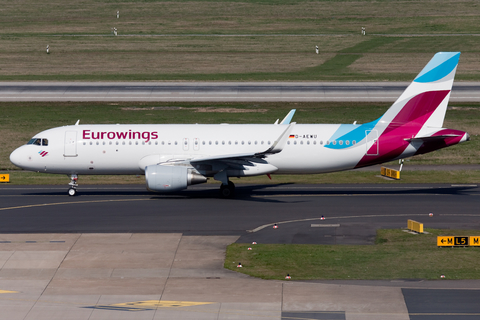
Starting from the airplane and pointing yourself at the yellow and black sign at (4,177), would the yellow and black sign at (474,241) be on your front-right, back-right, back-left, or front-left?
back-left

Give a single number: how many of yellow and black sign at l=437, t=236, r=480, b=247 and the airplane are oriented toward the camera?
1

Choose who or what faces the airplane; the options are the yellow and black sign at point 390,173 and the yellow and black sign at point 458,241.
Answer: the yellow and black sign at point 390,173

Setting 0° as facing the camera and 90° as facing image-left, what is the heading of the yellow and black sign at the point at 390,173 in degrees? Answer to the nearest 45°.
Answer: approximately 45°

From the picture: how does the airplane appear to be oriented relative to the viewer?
to the viewer's left

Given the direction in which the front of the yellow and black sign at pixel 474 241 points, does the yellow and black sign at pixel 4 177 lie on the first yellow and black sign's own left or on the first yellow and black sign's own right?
on the first yellow and black sign's own right

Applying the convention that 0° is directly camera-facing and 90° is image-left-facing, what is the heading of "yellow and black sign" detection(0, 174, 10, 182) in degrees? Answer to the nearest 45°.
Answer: approximately 0°

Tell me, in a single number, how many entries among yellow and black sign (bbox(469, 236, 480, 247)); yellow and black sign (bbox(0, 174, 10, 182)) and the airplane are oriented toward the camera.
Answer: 2
